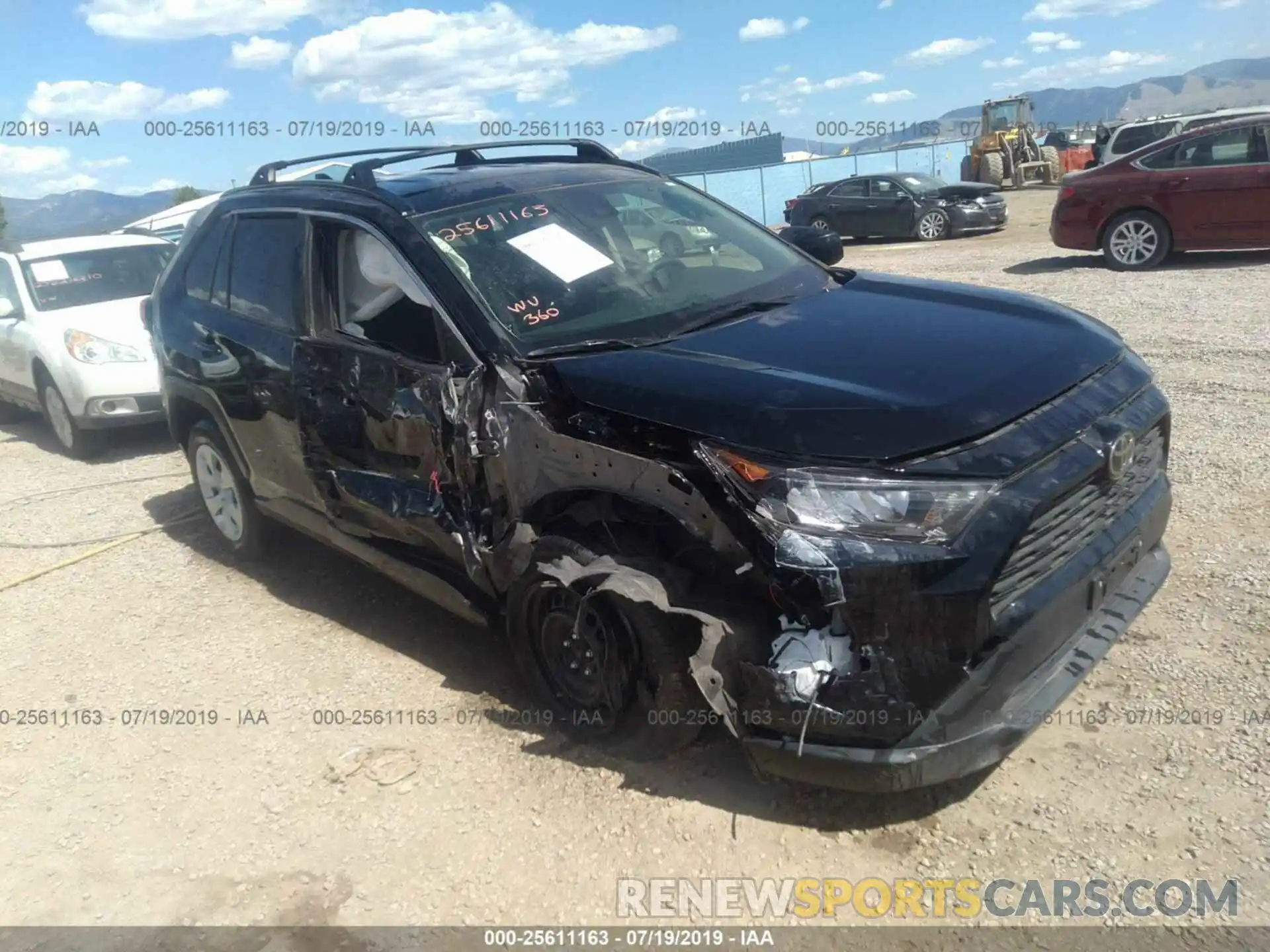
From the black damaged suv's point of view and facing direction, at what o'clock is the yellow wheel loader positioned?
The yellow wheel loader is roughly at 8 o'clock from the black damaged suv.

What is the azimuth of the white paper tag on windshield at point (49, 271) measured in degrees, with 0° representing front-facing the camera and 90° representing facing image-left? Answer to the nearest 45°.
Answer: approximately 315°

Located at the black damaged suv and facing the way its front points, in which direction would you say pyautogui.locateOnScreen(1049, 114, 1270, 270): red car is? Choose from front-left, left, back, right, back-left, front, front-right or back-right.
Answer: left

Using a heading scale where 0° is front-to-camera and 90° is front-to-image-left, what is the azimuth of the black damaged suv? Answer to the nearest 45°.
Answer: approximately 315°

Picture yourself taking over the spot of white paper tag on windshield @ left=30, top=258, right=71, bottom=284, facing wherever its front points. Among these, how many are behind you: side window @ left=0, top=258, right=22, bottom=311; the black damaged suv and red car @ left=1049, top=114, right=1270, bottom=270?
1

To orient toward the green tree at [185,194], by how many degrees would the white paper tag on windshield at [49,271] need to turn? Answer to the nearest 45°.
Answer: approximately 135° to its left

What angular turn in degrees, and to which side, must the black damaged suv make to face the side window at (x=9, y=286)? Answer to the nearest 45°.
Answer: approximately 180°
